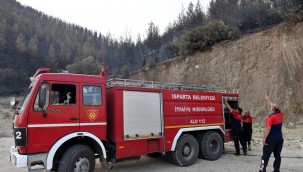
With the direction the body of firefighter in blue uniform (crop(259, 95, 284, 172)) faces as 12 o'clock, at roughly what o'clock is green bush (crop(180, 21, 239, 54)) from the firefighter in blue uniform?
The green bush is roughly at 1 o'clock from the firefighter in blue uniform.

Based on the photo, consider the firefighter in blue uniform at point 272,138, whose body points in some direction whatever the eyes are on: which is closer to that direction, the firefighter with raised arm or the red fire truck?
the firefighter with raised arm

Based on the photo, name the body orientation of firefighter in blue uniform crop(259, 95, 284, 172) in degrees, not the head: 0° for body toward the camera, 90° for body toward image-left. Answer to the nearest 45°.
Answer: approximately 135°

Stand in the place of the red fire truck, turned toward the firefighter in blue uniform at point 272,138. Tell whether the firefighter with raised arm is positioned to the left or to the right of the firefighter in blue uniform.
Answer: left

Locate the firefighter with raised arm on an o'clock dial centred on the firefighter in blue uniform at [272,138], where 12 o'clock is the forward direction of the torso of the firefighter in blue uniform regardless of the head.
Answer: The firefighter with raised arm is roughly at 1 o'clock from the firefighter in blue uniform.

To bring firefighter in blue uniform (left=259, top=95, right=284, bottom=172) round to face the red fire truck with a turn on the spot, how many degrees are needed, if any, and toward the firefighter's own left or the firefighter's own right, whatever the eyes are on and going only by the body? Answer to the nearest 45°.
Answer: approximately 45° to the firefighter's own left
